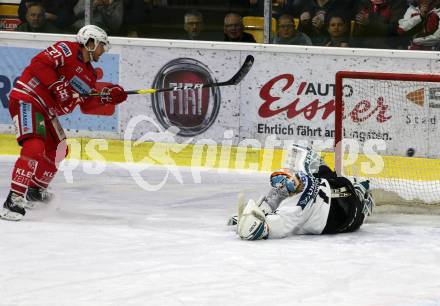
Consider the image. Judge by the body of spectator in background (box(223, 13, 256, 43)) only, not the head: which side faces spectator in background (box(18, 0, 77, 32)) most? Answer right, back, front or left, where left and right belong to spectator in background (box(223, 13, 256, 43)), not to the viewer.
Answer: right

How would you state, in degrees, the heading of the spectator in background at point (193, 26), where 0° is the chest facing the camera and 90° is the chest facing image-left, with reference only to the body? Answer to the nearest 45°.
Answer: approximately 0°

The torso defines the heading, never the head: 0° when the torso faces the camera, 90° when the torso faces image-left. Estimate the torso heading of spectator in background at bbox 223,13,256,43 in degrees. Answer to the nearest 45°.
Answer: approximately 0°

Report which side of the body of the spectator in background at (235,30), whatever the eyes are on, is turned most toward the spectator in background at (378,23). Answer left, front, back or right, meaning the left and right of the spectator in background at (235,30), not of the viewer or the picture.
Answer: left

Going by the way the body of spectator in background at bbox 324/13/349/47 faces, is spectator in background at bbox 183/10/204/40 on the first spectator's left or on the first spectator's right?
on the first spectator's right
